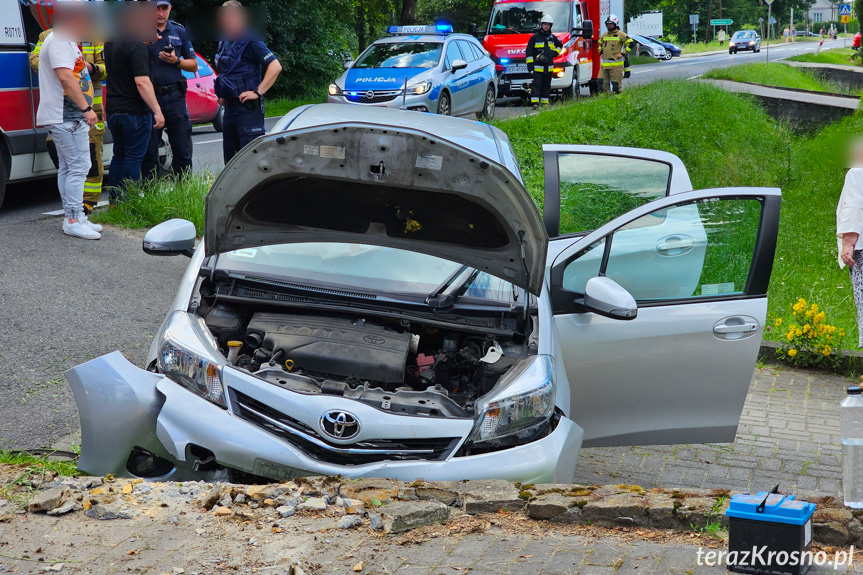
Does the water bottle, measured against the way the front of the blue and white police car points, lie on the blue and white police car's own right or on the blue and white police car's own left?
on the blue and white police car's own left

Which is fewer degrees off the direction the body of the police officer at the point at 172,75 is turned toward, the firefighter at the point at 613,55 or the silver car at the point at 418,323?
the silver car

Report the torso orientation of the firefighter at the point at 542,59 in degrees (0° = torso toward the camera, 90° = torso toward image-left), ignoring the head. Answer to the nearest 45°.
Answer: approximately 0°

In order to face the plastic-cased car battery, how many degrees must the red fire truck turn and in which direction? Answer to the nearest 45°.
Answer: approximately 45° to its left

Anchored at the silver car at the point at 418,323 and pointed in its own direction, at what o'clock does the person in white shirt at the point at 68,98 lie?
The person in white shirt is roughly at 5 o'clock from the silver car.

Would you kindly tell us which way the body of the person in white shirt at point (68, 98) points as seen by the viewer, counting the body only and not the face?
to the viewer's right

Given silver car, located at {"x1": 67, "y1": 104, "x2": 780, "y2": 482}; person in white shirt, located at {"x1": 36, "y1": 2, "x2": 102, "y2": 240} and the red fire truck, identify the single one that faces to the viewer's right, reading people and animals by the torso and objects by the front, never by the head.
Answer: the person in white shirt

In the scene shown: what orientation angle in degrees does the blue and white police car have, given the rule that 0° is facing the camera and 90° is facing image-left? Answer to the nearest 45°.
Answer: approximately 45°
